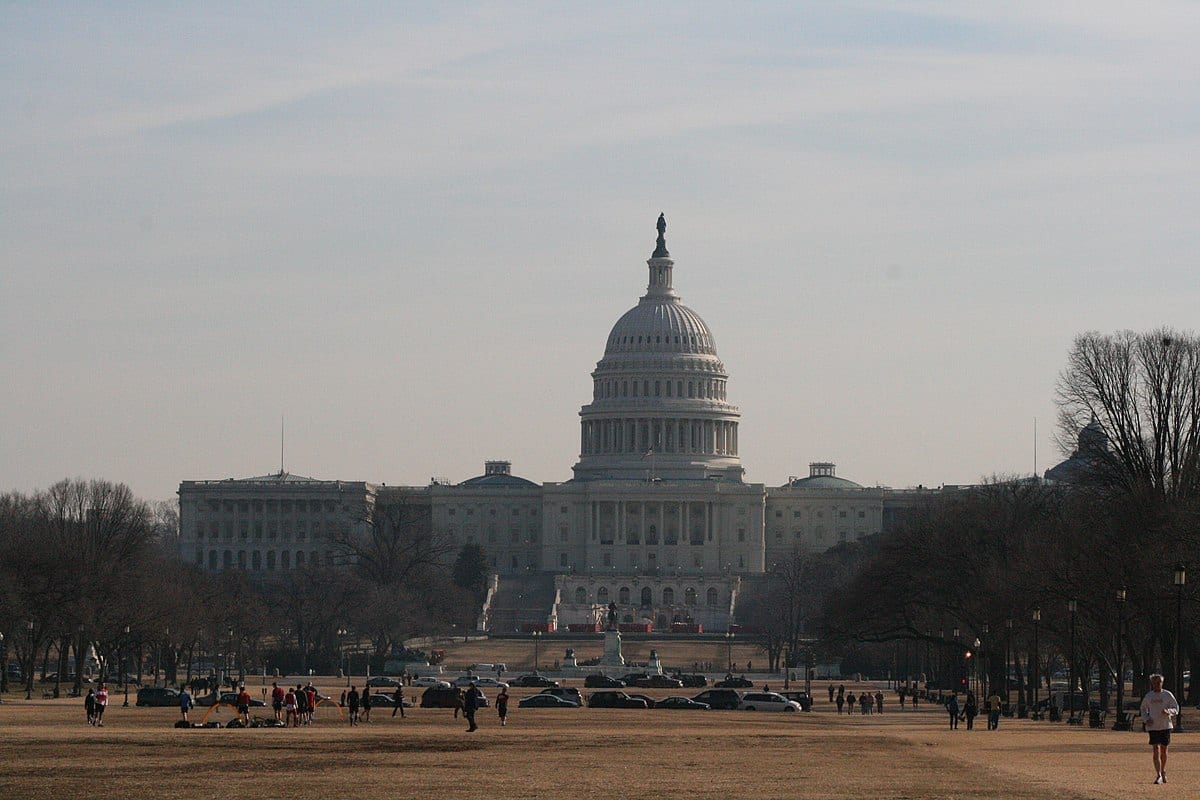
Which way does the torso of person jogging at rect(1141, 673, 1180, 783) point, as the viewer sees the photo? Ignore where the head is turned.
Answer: toward the camera
